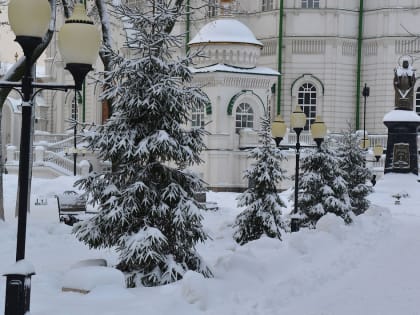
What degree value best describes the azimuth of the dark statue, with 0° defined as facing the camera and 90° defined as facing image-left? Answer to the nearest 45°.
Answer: approximately 0°

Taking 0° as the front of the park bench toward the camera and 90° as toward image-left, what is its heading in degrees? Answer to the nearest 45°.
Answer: approximately 0°

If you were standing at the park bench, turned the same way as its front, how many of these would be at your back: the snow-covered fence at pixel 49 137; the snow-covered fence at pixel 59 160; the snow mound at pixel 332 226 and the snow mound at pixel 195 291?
2

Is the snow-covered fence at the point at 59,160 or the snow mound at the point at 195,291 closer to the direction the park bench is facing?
the snow mound

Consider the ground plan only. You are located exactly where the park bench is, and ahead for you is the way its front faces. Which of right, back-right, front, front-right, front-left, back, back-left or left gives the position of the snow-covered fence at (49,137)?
back

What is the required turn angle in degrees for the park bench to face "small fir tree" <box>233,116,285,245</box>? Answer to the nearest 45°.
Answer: approximately 45° to its left

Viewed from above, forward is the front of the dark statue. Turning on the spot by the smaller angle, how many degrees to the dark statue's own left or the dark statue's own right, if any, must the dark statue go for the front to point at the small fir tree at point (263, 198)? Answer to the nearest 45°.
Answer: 0° — it already faces it

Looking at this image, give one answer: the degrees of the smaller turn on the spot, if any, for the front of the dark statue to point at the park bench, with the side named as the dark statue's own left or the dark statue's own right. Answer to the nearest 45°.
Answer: approximately 45° to the dark statue's own right
